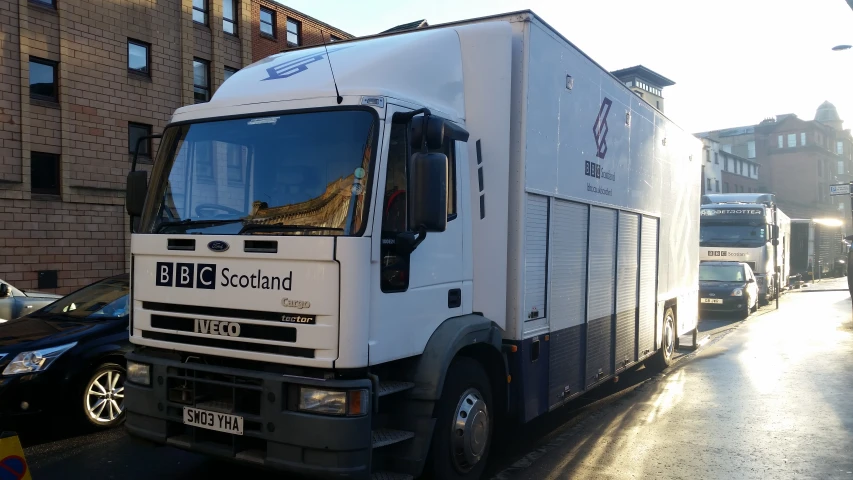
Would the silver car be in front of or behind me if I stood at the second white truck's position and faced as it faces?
in front

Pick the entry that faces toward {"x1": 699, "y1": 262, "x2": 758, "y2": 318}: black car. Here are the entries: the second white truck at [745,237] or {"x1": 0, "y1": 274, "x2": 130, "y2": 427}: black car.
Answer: the second white truck

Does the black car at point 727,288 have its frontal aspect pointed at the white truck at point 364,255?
yes

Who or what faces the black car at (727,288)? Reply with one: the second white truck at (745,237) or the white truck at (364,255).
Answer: the second white truck

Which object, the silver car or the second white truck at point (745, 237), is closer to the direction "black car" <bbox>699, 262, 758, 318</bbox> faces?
the silver car

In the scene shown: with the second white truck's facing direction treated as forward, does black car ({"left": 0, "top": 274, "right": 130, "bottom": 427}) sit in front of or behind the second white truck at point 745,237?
in front

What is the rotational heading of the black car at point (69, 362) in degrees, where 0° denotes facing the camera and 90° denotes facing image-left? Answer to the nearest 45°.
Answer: approximately 45°

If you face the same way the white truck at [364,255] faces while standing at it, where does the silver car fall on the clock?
The silver car is roughly at 3 o'clock from the white truck.

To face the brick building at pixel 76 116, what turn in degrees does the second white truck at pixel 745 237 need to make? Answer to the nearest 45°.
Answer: approximately 45° to its right

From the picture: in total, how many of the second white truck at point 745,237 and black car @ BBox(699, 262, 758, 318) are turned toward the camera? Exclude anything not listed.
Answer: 2
